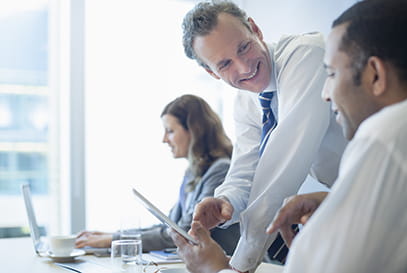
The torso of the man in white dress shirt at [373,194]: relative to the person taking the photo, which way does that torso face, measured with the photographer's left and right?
facing away from the viewer and to the left of the viewer

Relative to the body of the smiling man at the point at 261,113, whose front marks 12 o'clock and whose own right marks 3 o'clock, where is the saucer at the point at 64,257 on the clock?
The saucer is roughly at 2 o'clock from the smiling man.

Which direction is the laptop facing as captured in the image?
to the viewer's right

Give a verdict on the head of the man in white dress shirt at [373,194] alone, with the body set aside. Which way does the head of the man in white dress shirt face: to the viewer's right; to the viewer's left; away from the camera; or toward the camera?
to the viewer's left

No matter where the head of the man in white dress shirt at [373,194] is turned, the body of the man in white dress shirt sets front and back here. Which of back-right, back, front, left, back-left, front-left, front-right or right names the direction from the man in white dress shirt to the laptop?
front

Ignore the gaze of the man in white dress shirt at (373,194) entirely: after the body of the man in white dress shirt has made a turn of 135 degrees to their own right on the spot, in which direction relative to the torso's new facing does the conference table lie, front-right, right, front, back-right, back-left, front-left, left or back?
back-left

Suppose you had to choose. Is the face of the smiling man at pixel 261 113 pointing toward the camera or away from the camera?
toward the camera

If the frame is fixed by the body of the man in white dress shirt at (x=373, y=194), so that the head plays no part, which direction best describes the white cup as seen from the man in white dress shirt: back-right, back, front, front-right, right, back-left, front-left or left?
front

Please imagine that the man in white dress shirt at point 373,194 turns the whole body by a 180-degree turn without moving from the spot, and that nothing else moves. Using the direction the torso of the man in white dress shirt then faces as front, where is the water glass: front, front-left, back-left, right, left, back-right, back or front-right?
back
